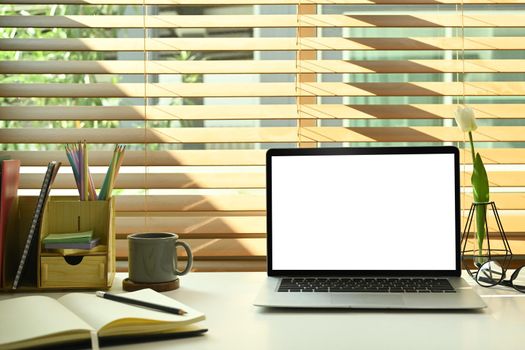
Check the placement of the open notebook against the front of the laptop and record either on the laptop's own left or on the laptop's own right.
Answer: on the laptop's own right

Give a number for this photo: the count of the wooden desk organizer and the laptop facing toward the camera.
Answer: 2

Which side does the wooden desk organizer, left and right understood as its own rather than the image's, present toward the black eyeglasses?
left

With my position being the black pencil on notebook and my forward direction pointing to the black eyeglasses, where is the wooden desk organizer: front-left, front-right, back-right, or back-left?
back-left

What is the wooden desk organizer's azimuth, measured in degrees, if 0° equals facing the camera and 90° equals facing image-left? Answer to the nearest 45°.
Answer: approximately 0°

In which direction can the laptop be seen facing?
toward the camera

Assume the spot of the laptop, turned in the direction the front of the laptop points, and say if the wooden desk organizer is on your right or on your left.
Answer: on your right
